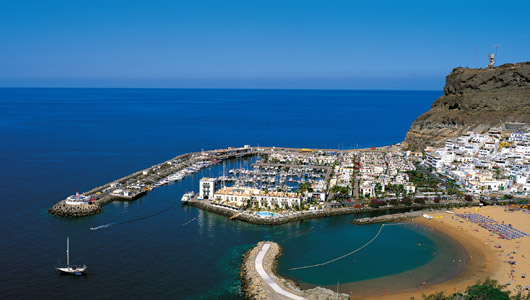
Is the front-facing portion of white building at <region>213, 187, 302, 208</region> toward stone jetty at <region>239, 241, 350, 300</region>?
yes

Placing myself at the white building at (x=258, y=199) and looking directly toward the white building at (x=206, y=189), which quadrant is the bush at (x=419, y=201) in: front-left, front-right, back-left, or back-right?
back-right

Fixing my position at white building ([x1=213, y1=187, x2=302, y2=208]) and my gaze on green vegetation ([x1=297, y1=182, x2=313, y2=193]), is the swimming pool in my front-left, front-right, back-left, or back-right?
back-right

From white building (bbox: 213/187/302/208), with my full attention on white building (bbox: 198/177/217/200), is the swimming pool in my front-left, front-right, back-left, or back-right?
back-left

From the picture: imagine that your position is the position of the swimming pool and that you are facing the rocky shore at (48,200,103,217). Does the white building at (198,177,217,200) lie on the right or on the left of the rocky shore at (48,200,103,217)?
right

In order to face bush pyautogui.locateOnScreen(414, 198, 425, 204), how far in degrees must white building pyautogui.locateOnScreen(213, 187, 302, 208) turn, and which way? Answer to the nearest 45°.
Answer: approximately 90° to its left

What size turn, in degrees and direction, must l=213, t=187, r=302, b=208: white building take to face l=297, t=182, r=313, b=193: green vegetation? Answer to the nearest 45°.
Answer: approximately 135° to its left

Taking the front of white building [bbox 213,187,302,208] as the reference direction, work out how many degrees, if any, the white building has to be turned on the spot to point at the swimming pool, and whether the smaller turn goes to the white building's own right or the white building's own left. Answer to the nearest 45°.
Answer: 0° — it already faces it

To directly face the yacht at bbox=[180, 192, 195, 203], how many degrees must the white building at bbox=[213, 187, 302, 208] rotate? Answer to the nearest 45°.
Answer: approximately 90° to its right

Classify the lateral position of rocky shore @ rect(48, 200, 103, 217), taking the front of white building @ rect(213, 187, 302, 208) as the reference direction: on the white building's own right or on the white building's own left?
on the white building's own right

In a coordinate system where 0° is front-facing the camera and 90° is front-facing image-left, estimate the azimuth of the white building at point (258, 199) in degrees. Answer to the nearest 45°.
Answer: approximately 0°
